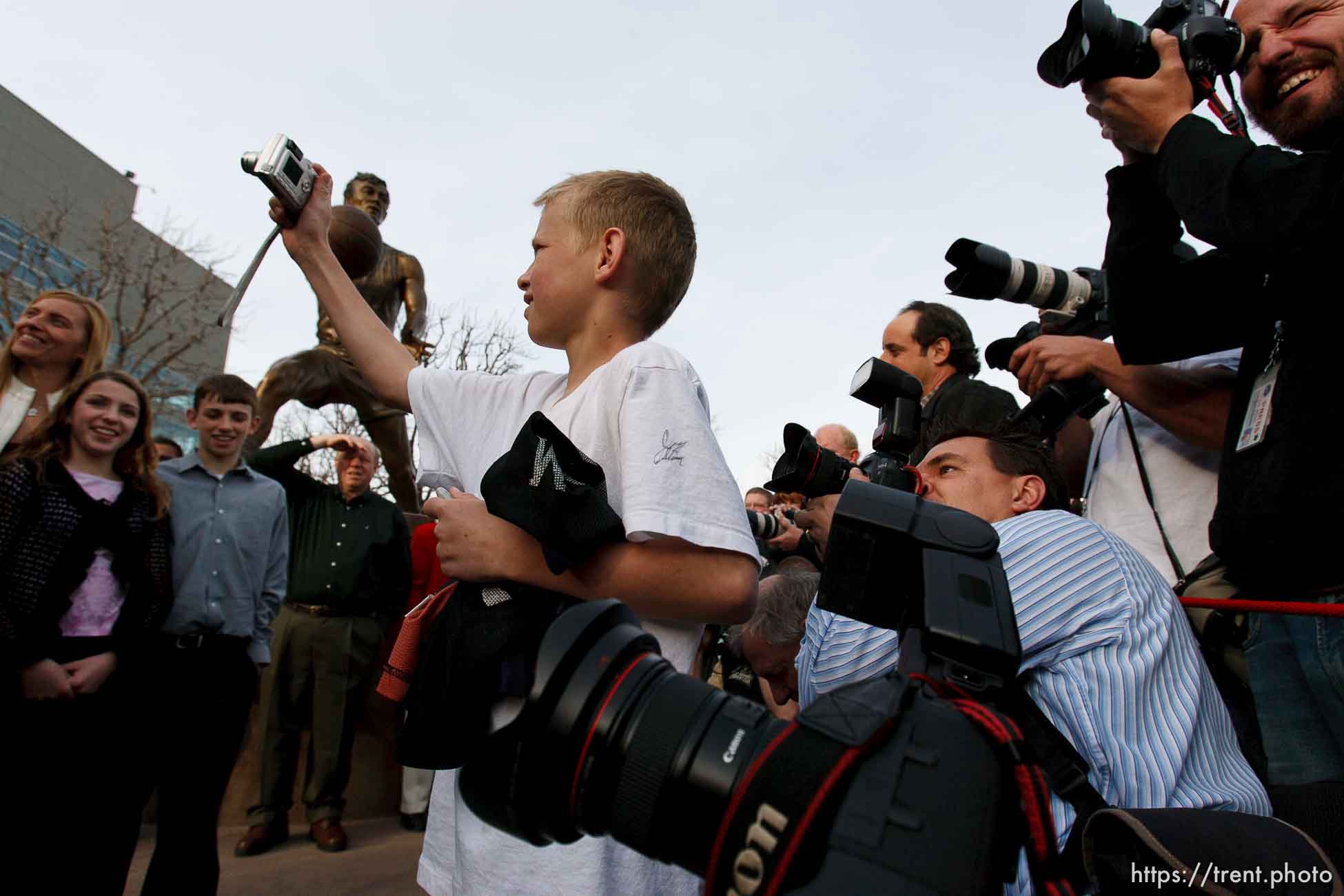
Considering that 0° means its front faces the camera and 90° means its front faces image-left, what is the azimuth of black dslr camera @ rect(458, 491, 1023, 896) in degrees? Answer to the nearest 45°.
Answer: approximately 90°

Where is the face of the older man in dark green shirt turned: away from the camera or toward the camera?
toward the camera

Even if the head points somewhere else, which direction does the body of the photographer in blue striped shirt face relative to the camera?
to the viewer's left

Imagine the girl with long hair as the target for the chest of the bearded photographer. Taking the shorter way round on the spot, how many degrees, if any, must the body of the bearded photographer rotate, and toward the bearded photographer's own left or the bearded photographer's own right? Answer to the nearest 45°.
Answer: approximately 45° to the bearded photographer's own right

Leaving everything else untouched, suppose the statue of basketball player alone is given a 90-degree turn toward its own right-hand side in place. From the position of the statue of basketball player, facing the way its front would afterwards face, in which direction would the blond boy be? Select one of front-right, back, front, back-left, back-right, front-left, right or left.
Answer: back-left

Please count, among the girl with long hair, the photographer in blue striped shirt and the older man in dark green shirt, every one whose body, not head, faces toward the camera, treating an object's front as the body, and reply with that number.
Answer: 2

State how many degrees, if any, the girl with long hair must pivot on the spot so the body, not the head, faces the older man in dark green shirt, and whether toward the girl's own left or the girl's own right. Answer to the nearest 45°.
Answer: approximately 135° to the girl's own left

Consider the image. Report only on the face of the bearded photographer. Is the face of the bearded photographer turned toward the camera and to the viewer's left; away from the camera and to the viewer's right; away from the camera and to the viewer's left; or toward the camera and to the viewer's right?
toward the camera and to the viewer's left

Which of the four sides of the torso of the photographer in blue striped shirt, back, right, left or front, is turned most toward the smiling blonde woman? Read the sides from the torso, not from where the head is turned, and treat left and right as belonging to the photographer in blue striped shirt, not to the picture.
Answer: front

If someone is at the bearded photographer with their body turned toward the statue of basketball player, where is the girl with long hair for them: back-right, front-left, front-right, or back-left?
front-left

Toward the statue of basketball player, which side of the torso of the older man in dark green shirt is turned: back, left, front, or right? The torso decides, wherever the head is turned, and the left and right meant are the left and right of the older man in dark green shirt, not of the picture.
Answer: back

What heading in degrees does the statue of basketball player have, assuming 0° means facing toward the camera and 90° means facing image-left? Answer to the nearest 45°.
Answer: approximately 45°

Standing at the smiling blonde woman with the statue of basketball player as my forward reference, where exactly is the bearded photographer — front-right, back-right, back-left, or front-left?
back-right

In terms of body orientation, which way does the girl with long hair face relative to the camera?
toward the camera
